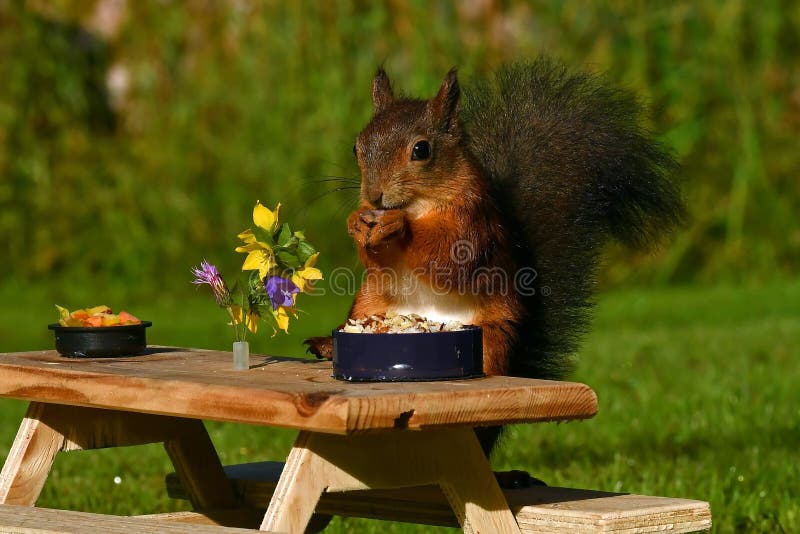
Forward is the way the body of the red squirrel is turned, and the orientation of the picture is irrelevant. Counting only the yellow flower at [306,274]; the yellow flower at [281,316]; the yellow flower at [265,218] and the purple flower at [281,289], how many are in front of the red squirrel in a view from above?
4

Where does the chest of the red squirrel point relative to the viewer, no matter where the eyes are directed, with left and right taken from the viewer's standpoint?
facing the viewer and to the left of the viewer

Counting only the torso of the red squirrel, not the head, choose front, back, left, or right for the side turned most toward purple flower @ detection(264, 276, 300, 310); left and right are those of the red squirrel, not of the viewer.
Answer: front

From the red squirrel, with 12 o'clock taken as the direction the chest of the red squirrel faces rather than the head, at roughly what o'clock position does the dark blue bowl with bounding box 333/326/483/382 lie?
The dark blue bowl is roughly at 11 o'clock from the red squirrel.

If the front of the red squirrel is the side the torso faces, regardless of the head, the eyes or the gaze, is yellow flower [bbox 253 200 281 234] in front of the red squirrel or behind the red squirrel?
in front

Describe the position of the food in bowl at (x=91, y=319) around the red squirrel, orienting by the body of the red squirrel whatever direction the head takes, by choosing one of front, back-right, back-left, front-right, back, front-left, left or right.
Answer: front-right

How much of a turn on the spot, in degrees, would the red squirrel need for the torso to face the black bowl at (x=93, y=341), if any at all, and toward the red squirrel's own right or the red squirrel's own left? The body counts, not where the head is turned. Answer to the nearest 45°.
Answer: approximately 45° to the red squirrel's own right

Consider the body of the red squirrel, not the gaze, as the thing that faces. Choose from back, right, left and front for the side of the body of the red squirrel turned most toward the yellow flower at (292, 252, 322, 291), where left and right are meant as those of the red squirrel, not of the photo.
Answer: front

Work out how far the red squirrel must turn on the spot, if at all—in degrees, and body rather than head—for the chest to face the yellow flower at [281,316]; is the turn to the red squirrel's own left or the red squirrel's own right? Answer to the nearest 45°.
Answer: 0° — it already faces it
